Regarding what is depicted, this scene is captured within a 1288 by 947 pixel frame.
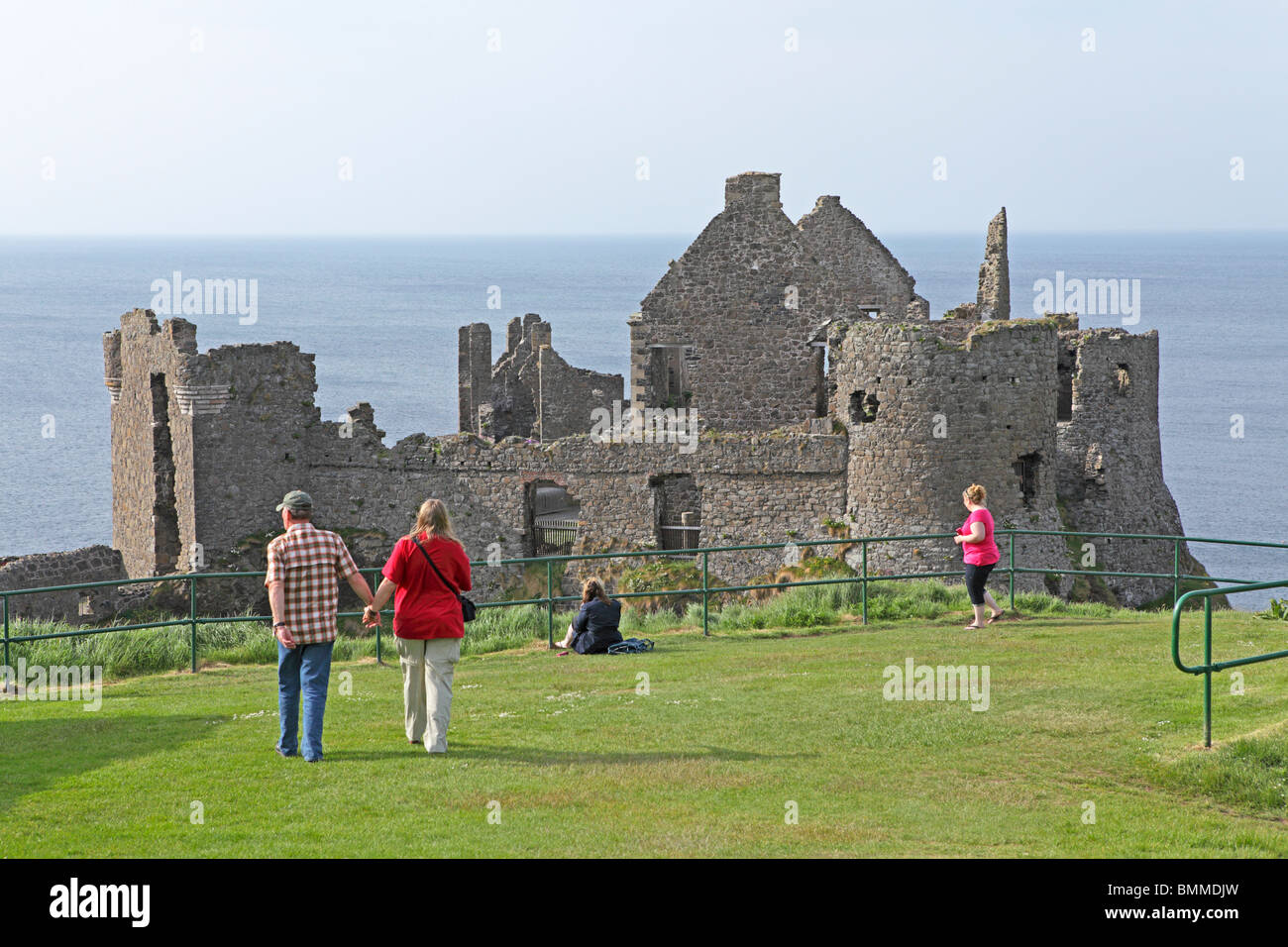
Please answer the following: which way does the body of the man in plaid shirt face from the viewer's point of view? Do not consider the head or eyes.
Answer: away from the camera

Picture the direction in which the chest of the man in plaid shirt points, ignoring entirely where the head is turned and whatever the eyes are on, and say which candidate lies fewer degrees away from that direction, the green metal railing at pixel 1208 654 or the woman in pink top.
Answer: the woman in pink top

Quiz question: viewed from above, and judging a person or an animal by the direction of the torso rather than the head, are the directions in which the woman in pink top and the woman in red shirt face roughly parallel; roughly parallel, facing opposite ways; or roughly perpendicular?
roughly perpendicular

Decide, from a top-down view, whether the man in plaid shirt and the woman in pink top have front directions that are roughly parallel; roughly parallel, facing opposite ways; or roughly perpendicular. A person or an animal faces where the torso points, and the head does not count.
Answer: roughly perpendicular

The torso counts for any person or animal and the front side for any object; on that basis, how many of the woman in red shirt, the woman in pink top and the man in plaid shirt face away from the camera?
2

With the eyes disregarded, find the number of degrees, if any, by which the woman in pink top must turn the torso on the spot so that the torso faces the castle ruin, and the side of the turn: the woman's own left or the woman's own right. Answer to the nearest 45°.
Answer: approximately 90° to the woman's own right

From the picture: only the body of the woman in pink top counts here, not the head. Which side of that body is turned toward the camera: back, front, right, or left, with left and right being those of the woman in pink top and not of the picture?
left

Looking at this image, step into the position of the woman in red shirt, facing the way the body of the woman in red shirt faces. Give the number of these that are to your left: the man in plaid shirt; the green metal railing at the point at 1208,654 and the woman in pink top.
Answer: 1

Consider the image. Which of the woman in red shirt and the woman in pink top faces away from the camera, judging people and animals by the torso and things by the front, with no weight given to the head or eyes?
the woman in red shirt

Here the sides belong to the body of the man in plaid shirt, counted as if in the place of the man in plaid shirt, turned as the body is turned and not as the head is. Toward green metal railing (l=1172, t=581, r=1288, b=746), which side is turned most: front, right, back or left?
right

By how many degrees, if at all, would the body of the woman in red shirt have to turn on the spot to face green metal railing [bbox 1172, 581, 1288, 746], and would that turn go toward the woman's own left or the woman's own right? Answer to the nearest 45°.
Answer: approximately 90° to the woman's own right

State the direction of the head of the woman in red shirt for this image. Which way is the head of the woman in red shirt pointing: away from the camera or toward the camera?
away from the camera

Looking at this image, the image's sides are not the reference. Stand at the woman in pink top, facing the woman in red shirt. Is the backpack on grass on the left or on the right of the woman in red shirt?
right

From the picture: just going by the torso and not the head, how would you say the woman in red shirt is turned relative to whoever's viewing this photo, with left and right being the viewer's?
facing away from the viewer
